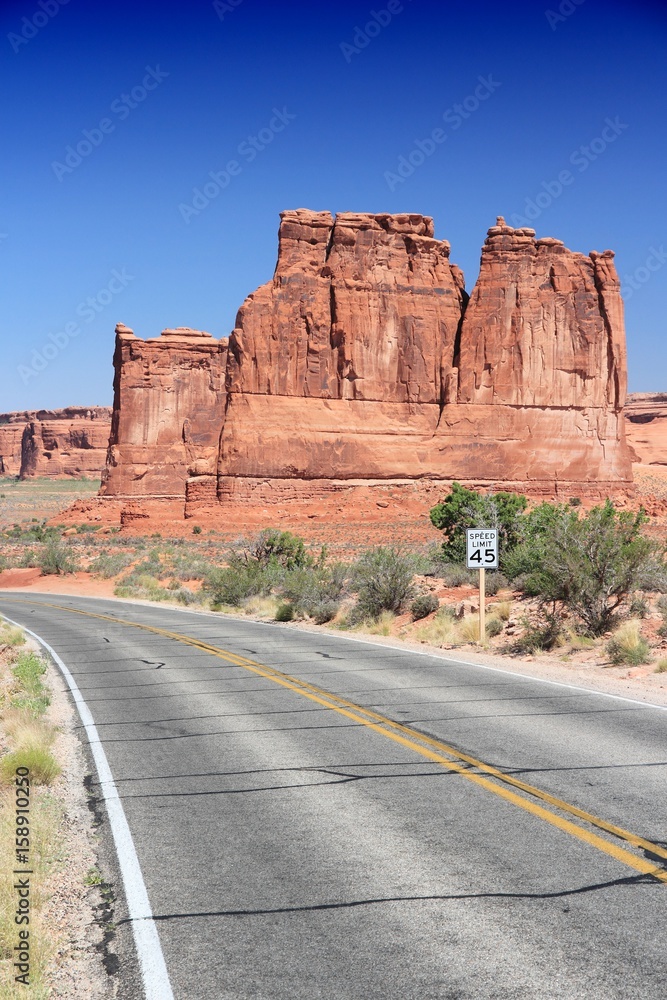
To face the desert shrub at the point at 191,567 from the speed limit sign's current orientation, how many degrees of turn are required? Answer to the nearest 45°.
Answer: approximately 135° to its right

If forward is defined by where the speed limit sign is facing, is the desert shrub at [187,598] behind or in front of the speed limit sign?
behind

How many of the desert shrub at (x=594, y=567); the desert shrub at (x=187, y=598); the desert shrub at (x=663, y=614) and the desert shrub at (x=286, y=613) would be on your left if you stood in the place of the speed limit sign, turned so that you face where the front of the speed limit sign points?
2

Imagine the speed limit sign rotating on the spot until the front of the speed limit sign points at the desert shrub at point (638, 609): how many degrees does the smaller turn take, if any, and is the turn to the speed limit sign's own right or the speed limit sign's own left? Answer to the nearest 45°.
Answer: approximately 90° to the speed limit sign's own left

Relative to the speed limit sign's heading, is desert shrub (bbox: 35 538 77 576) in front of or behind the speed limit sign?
behind

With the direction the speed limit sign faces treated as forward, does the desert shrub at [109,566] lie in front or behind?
behind

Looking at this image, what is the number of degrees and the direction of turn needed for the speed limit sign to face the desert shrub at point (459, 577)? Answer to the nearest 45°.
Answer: approximately 180°

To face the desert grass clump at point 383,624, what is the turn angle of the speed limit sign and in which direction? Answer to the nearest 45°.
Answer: approximately 135° to its right

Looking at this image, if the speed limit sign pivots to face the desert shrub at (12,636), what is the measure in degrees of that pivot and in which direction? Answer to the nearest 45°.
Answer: approximately 90° to its right

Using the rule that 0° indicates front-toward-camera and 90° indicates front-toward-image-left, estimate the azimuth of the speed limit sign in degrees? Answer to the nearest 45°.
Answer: approximately 0°

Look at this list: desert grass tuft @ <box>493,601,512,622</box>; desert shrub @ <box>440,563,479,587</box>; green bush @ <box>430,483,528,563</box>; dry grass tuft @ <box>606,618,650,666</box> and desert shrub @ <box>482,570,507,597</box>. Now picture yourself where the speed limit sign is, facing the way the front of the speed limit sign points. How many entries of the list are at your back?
4

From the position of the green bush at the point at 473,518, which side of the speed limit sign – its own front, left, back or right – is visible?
back

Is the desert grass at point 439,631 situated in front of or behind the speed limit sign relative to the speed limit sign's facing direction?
behind
